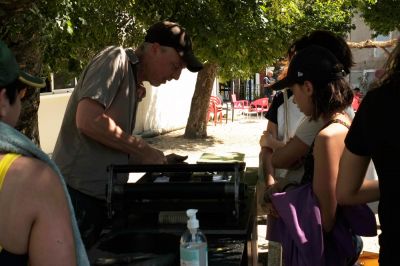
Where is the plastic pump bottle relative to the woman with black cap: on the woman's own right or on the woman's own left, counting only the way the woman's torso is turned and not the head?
on the woman's own left

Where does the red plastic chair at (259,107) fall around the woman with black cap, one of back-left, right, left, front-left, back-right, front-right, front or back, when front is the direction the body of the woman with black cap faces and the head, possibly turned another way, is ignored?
right

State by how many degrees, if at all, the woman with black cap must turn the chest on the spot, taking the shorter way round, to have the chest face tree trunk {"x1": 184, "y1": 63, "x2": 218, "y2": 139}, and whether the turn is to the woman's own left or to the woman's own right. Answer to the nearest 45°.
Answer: approximately 90° to the woman's own right

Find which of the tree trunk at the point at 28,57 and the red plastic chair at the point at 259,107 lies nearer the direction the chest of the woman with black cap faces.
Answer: the tree trunk

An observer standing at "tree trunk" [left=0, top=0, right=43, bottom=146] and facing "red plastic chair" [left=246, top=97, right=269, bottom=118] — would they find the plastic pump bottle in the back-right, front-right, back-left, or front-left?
back-right

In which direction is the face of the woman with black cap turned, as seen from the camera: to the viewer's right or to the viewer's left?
to the viewer's left

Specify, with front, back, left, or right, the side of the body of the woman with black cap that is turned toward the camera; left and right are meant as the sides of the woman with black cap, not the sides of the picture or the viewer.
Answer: left

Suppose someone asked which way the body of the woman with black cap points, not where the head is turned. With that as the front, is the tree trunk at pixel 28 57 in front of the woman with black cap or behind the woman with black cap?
in front
